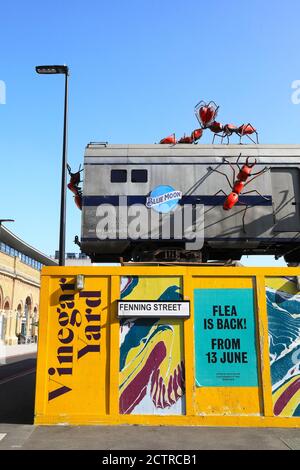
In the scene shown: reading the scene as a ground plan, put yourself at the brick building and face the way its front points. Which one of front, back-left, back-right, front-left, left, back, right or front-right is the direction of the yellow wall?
front-right

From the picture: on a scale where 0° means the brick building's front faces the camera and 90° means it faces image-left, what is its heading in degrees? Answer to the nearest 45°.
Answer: approximately 315°

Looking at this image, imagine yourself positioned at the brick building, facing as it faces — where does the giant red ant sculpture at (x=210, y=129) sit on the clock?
The giant red ant sculpture is roughly at 1 o'clock from the brick building.

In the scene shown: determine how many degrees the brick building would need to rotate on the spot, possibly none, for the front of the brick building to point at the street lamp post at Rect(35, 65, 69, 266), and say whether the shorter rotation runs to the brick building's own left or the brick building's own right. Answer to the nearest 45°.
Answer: approximately 45° to the brick building's own right

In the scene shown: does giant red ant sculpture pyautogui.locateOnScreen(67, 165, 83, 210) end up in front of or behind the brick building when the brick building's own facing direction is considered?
in front

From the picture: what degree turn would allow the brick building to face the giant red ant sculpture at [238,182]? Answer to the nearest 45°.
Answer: approximately 45° to its right
